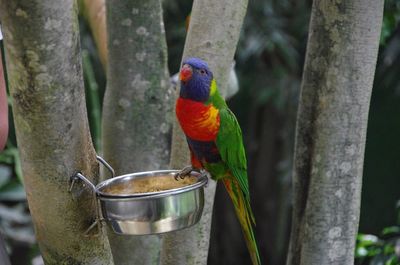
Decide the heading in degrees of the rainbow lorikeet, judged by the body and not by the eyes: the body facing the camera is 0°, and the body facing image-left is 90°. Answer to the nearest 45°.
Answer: approximately 45°

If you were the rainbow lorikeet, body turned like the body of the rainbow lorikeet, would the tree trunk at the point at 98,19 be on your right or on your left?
on your right
